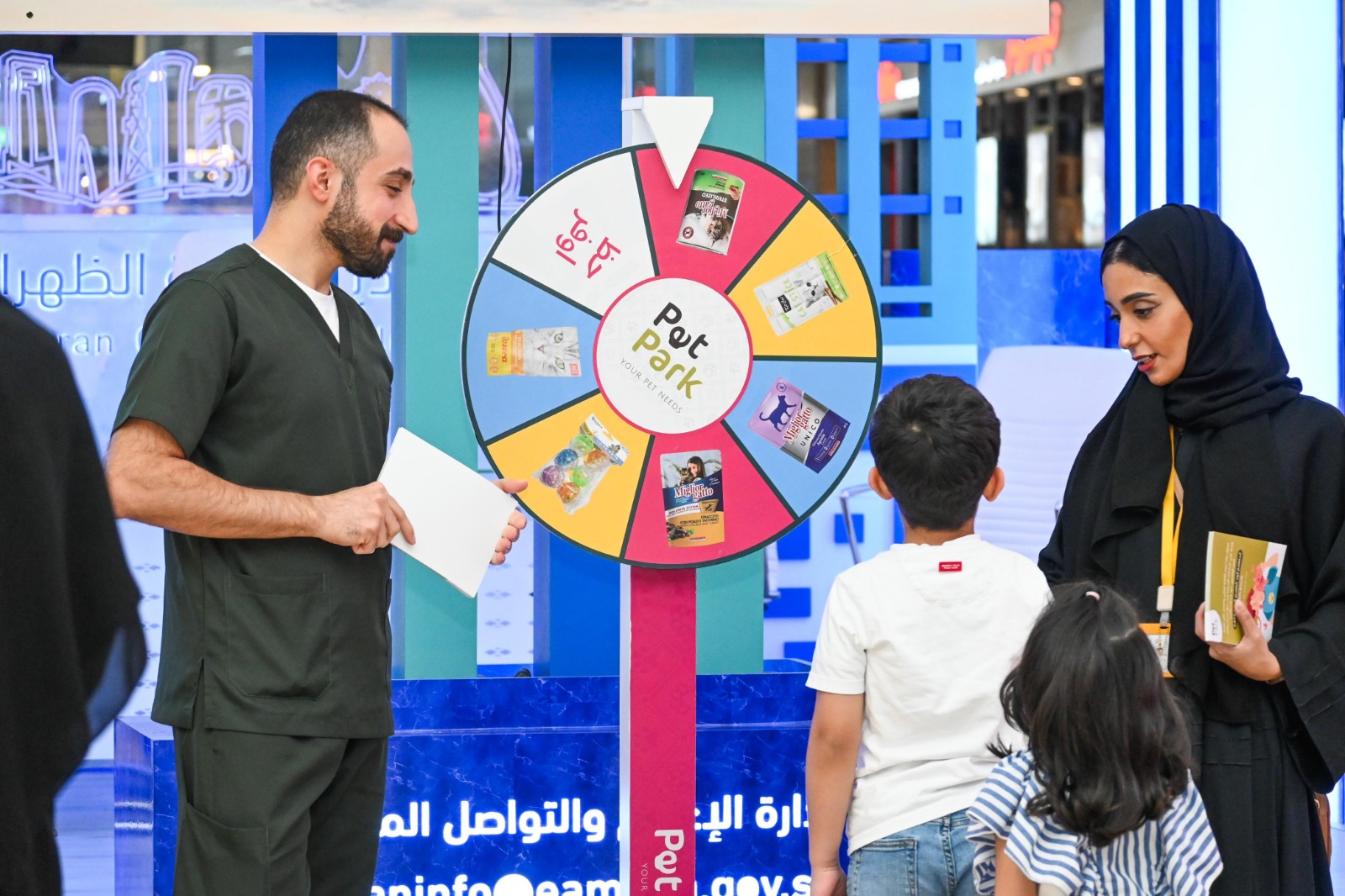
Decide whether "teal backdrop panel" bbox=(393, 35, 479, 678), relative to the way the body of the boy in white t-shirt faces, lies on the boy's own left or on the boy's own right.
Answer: on the boy's own left

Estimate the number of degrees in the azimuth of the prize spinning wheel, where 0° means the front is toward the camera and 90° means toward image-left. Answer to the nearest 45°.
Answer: approximately 0°

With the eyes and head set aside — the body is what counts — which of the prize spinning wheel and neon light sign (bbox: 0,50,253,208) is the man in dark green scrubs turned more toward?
the prize spinning wheel

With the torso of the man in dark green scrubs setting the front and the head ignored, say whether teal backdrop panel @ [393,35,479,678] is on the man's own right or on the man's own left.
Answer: on the man's own left

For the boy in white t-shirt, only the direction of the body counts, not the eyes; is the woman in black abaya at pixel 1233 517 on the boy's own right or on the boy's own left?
on the boy's own right

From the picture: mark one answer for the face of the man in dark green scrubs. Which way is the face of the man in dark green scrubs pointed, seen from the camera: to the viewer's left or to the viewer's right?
to the viewer's right

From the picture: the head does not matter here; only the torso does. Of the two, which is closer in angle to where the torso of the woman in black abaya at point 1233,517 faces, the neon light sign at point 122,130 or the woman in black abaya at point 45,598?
the woman in black abaya

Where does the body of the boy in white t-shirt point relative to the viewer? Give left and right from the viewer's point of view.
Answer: facing away from the viewer

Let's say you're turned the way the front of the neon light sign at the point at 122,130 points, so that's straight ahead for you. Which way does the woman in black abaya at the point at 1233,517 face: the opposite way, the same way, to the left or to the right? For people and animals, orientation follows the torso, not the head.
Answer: to the right

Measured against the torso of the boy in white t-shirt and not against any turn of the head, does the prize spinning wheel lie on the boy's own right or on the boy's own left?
on the boy's own left

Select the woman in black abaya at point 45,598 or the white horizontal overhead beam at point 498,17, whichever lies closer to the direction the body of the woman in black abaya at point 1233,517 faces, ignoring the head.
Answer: the woman in black abaya

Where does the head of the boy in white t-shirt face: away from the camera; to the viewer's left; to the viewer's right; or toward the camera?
away from the camera

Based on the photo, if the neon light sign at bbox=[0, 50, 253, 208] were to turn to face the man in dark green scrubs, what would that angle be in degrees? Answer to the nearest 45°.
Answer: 0° — it already faces them

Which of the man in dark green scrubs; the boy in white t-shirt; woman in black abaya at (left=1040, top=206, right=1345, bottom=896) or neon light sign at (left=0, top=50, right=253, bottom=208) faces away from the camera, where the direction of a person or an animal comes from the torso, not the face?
the boy in white t-shirt

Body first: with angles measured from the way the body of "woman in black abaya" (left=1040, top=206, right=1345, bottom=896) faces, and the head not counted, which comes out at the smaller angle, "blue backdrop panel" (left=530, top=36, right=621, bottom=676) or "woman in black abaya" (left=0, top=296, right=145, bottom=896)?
the woman in black abaya
